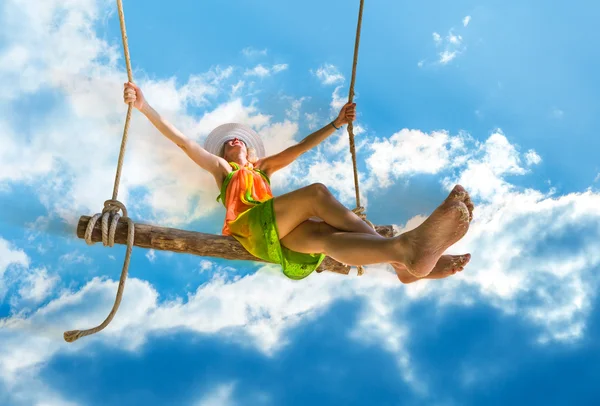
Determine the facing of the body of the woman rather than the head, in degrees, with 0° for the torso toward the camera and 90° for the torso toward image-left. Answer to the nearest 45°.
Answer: approximately 315°
